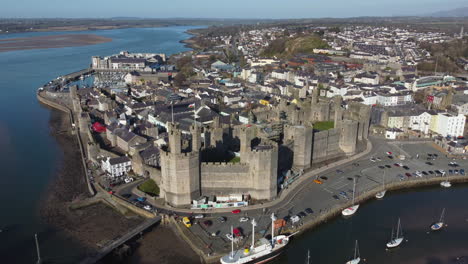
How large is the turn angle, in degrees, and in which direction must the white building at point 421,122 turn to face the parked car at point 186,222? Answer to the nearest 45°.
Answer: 0° — it already faces it

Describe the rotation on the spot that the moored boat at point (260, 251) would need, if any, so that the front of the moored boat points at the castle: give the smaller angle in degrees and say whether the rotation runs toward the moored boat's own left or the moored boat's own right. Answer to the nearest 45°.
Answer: approximately 45° to the moored boat's own left

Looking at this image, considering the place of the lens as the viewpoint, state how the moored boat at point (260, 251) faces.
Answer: facing away from the viewer and to the right of the viewer

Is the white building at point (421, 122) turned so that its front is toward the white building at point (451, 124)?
no

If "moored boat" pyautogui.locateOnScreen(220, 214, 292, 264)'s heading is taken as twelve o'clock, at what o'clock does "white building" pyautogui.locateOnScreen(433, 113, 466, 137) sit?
The white building is roughly at 12 o'clock from the moored boat.

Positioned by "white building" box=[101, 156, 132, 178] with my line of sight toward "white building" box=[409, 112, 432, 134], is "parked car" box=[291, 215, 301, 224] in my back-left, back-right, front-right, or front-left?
front-right

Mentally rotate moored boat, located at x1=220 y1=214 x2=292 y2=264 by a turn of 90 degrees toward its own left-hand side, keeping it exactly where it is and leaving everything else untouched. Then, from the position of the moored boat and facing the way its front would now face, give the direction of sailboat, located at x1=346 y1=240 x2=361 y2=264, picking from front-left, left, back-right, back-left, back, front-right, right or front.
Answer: back-right

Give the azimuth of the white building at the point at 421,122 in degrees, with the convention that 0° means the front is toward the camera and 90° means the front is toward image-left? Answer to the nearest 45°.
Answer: approximately 45°

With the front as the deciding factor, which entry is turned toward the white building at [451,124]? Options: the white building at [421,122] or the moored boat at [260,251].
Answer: the moored boat

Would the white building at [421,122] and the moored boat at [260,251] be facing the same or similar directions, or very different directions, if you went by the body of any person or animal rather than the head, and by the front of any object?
very different directions

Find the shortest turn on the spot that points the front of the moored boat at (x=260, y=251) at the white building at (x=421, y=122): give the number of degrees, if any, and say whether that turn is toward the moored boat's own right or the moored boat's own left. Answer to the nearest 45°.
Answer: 0° — it already faces it

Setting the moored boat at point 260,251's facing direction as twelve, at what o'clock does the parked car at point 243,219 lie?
The parked car is roughly at 10 o'clock from the moored boat.

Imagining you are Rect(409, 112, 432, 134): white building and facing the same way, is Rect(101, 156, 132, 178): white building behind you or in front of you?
in front

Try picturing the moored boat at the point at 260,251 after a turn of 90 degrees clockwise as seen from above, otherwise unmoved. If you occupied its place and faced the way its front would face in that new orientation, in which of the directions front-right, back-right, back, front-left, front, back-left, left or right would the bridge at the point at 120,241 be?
back-right

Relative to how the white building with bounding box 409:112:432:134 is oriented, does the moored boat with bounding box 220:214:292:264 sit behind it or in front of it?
in front

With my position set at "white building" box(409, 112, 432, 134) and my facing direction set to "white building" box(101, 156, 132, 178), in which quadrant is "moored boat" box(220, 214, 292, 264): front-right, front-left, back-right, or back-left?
front-left
